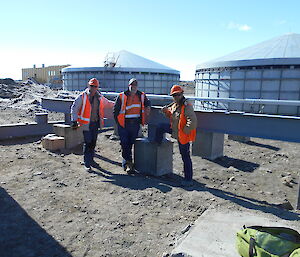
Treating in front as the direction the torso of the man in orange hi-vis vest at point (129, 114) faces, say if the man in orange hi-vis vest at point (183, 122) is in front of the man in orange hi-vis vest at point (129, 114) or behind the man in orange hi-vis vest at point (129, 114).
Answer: in front

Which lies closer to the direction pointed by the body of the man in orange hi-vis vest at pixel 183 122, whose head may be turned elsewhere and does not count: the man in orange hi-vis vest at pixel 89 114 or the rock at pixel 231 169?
the man in orange hi-vis vest

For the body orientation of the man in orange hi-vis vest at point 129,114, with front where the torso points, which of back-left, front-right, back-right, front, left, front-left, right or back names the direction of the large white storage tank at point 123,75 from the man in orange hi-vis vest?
back

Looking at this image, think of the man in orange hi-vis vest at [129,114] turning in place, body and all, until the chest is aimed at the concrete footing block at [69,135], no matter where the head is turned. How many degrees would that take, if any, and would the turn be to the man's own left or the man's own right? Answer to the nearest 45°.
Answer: approximately 135° to the man's own right

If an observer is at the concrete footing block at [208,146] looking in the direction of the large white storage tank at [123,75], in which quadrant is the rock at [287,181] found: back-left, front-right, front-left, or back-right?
back-right

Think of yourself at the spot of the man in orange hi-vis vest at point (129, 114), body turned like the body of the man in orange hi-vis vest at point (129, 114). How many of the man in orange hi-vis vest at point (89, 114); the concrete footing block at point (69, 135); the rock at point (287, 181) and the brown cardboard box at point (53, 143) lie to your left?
1

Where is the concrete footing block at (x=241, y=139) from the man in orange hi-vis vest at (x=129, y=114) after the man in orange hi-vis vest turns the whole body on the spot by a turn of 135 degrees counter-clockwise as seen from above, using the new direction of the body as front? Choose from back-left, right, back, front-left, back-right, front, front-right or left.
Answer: front

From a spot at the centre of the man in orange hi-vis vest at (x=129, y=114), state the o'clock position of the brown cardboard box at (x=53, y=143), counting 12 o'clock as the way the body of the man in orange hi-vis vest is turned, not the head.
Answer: The brown cardboard box is roughly at 4 o'clock from the man in orange hi-vis vest.

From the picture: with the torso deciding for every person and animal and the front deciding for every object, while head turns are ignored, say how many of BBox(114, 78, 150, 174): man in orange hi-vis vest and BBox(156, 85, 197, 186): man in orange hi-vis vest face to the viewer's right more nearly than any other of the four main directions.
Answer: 0

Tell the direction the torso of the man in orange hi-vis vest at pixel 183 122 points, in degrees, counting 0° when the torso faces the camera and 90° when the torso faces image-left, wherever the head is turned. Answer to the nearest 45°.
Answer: approximately 45°

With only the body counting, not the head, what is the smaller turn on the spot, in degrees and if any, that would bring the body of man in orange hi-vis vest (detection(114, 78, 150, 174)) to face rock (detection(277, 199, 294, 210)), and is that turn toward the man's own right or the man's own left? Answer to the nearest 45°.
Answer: approximately 45° to the man's own left

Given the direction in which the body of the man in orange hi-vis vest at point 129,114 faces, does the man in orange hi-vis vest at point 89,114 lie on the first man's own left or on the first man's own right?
on the first man's own right

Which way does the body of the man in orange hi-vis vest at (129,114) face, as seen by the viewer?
toward the camera

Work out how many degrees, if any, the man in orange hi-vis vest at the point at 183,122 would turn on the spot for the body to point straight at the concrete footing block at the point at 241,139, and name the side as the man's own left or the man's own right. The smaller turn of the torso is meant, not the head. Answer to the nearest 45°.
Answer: approximately 180°

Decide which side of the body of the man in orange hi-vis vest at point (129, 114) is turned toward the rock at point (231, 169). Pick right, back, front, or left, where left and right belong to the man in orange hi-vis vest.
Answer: left

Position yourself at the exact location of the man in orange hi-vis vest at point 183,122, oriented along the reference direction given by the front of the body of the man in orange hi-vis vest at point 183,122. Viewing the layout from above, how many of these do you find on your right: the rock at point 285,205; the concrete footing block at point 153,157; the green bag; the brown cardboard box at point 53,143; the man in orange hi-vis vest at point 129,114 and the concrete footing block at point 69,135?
4
